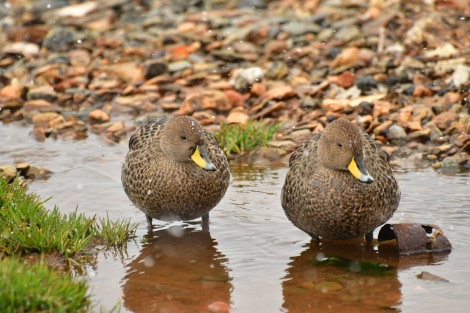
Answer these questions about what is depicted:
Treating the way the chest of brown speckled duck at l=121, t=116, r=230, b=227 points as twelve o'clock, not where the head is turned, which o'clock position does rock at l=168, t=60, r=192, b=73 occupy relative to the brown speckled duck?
The rock is roughly at 6 o'clock from the brown speckled duck.

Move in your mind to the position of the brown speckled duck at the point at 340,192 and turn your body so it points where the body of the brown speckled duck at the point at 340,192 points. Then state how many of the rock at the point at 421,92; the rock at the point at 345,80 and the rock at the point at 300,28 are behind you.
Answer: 3

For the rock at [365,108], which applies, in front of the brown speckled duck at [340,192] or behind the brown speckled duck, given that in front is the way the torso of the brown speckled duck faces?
behind

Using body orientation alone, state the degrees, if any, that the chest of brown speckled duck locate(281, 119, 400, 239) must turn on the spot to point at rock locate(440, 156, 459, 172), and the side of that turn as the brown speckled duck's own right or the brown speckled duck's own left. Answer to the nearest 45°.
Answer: approximately 135° to the brown speckled duck's own left

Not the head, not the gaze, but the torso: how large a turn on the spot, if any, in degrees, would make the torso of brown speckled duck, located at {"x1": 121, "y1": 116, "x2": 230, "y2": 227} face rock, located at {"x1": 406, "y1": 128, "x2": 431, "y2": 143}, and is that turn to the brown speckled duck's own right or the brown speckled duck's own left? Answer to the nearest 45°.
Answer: approximately 135° to the brown speckled duck's own left

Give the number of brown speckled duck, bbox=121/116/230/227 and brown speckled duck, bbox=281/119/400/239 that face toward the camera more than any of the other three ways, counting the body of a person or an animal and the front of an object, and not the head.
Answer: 2

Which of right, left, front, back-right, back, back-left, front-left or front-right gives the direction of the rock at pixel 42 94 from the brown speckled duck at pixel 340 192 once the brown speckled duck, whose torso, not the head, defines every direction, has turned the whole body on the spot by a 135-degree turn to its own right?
front

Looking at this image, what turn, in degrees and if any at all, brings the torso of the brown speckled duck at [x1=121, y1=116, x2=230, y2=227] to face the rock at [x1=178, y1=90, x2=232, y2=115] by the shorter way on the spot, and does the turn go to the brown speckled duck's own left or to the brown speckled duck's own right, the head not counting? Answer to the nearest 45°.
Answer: approximately 180°

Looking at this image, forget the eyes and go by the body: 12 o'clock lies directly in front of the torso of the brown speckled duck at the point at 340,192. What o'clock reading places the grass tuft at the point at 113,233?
The grass tuft is roughly at 3 o'clock from the brown speckled duck.

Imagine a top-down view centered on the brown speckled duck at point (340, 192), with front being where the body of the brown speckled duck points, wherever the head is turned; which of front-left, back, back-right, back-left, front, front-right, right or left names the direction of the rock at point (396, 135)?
back

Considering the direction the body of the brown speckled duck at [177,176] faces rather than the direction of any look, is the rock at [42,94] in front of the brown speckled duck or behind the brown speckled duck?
behind

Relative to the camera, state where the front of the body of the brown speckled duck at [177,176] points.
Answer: toward the camera

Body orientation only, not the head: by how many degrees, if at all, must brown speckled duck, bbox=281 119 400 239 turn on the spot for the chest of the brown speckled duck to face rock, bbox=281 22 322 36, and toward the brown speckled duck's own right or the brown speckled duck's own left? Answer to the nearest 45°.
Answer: approximately 180°

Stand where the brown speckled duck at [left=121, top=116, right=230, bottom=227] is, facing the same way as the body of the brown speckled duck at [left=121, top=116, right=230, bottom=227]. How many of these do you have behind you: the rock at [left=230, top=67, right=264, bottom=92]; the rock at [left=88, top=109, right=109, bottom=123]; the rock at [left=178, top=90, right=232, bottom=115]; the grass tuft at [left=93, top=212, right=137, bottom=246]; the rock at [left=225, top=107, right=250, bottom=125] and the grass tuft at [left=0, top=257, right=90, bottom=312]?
4
